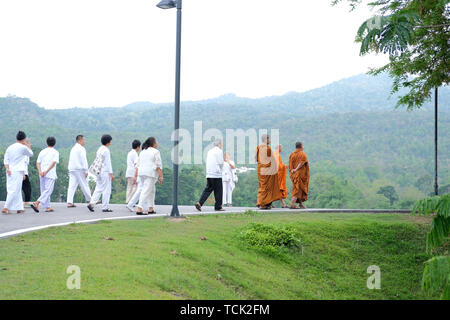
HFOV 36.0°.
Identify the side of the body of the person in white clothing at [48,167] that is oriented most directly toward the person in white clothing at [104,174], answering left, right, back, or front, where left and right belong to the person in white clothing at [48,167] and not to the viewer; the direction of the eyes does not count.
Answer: right

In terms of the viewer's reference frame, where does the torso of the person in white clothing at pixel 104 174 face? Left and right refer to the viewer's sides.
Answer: facing to the right of the viewer

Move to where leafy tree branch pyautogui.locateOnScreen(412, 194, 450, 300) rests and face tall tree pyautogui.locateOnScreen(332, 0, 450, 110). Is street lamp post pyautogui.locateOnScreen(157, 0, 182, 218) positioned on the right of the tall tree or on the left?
left

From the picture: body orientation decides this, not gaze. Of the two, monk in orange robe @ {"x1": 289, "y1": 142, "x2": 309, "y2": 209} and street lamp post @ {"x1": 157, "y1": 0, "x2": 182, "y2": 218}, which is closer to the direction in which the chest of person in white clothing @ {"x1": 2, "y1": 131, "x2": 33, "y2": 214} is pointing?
the monk in orange robe

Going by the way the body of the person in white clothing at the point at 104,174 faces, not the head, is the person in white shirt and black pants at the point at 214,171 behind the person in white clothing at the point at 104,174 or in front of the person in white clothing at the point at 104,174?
in front

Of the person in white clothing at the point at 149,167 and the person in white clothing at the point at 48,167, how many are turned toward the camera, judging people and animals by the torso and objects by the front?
0

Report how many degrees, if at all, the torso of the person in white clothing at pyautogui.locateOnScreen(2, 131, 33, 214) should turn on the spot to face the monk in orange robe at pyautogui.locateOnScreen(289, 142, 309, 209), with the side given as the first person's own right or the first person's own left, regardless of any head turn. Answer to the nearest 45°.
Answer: approximately 45° to the first person's own right

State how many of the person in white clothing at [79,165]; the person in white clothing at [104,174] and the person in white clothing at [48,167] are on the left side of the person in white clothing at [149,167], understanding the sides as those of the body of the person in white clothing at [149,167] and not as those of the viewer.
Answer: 3

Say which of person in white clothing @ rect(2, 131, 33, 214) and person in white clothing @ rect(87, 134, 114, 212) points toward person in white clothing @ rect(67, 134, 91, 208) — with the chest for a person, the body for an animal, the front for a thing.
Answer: person in white clothing @ rect(2, 131, 33, 214)

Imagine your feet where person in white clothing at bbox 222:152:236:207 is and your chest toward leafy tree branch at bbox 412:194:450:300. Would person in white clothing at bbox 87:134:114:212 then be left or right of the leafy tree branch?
right

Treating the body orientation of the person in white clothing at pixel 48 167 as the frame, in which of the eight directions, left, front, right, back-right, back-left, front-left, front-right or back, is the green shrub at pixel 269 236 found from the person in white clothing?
right
